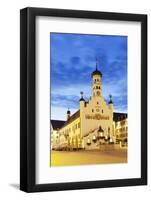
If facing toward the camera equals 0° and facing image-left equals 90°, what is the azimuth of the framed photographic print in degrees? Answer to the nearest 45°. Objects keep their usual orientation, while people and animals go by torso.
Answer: approximately 315°
